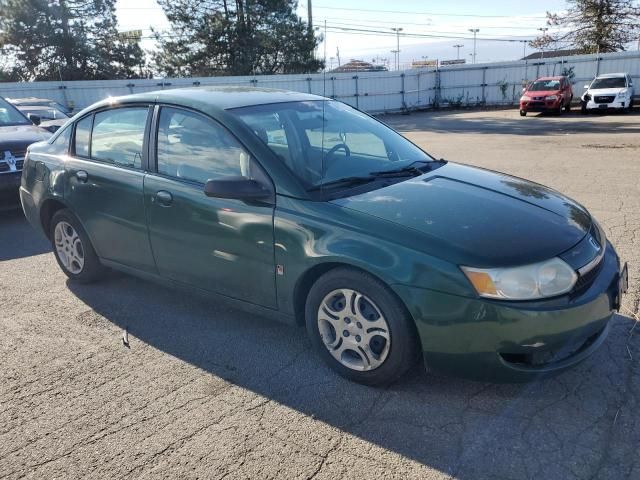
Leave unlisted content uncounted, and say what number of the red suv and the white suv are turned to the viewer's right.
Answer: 0

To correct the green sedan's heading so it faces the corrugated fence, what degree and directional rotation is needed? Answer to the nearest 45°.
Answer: approximately 135° to its left

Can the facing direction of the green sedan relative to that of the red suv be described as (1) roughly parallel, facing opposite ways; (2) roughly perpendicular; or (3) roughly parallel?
roughly perpendicular

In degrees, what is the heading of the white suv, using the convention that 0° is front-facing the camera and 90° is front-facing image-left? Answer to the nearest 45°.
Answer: approximately 45°

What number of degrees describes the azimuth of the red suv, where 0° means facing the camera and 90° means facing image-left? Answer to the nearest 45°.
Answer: approximately 45°

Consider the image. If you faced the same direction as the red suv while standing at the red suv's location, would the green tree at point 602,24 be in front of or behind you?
behind

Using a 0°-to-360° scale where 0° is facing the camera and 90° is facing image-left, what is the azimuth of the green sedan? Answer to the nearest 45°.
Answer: approximately 315°

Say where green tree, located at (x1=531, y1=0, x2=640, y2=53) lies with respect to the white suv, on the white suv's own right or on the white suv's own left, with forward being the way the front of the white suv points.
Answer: on the white suv's own right

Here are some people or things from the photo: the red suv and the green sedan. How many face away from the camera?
0

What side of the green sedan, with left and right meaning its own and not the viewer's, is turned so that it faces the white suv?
left

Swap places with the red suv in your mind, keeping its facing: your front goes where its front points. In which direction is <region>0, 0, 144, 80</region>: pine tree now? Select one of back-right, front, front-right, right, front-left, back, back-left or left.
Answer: front-right

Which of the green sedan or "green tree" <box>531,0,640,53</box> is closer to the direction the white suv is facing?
the green sedan

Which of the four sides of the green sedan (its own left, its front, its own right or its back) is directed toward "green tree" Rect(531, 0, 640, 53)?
left
